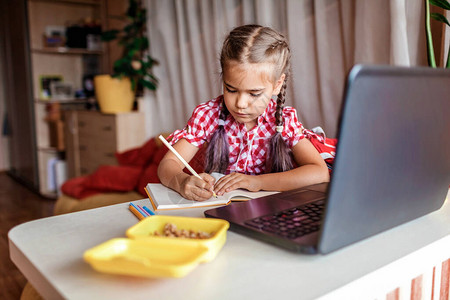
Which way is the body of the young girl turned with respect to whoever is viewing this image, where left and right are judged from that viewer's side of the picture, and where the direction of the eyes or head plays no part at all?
facing the viewer

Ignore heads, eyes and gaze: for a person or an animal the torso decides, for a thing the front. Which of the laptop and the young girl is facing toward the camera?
the young girl

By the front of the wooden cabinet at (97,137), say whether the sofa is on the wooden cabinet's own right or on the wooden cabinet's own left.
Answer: on the wooden cabinet's own left

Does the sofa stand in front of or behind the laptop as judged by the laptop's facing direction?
in front

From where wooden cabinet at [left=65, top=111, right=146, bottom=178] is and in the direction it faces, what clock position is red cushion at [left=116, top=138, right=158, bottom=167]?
The red cushion is roughly at 10 o'clock from the wooden cabinet.

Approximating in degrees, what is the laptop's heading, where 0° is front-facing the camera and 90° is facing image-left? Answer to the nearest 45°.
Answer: approximately 135°

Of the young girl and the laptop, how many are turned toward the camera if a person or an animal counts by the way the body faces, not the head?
1

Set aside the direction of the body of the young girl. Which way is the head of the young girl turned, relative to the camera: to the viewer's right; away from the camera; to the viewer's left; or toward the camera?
toward the camera

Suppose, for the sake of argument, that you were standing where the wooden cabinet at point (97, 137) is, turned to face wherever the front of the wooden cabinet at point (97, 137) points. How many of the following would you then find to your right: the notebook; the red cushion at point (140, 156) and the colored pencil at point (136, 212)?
0

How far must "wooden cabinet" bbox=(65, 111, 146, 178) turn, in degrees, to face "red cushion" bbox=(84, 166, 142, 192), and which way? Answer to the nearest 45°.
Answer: approximately 45° to its left

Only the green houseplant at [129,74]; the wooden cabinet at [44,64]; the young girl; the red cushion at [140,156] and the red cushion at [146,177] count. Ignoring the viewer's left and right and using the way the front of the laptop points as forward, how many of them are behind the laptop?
0
